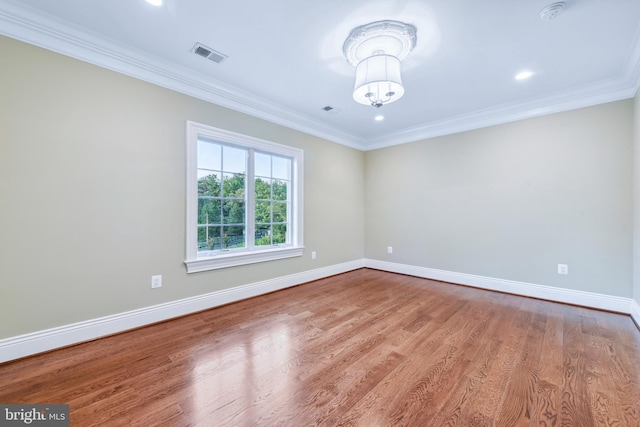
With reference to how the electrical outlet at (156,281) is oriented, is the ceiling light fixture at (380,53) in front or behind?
in front

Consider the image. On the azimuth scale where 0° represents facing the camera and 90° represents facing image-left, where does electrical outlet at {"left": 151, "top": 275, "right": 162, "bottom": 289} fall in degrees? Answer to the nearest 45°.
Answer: approximately 315°
